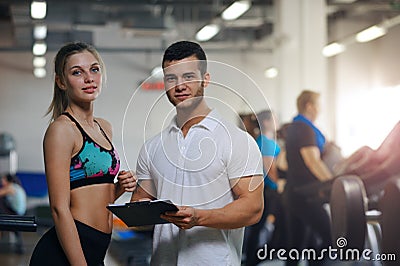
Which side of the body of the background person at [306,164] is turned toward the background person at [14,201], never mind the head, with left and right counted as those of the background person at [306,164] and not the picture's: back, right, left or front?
back

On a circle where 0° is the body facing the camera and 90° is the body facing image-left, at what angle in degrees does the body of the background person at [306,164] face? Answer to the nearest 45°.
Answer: approximately 270°

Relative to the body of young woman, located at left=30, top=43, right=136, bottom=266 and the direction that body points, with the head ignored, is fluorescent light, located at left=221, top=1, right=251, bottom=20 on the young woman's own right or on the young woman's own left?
on the young woman's own left

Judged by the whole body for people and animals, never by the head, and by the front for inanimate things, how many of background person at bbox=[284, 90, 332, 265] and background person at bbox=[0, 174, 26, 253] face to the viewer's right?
1

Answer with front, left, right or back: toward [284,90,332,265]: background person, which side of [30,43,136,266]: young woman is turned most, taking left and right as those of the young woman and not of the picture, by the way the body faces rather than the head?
left

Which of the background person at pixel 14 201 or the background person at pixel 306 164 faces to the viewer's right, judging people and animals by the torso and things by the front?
the background person at pixel 306 164
